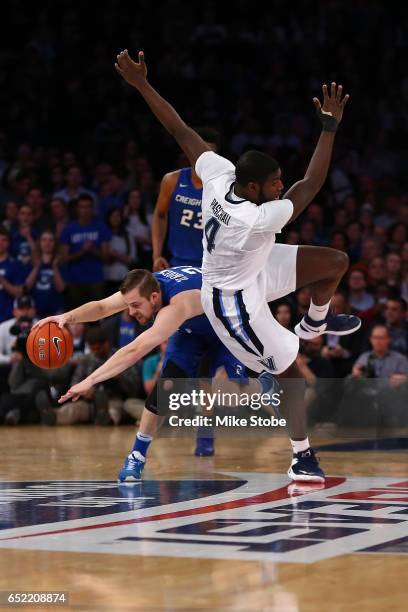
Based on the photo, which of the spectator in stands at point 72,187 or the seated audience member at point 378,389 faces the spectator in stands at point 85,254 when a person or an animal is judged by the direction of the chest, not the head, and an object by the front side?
the spectator in stands at point 72,187

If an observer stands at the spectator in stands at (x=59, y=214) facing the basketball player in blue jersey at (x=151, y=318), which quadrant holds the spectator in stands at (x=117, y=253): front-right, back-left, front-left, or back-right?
front-left

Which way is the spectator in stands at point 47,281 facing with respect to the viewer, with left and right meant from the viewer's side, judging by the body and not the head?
facing the viewer

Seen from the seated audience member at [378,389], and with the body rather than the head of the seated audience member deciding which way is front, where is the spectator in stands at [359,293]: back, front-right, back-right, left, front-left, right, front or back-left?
back

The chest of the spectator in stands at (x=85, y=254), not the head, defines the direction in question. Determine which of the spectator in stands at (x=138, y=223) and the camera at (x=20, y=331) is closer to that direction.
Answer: the camera

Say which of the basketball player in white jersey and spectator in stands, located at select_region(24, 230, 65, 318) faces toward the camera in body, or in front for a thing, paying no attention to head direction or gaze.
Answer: the spectator in stands

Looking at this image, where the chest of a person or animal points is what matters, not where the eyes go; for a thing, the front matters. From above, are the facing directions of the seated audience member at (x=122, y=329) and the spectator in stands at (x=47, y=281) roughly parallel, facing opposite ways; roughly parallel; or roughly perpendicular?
roughly parallel

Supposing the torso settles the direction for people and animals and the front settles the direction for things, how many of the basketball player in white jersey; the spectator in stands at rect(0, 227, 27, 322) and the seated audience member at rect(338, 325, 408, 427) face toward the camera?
2

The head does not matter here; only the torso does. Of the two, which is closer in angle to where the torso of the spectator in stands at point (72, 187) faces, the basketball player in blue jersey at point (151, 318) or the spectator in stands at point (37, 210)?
the basketball player in blue jersey

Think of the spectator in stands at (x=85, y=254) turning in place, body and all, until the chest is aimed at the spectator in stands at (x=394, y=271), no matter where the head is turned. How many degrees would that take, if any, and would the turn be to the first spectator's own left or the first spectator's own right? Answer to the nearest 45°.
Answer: approximately 90° to the first spectator's own left

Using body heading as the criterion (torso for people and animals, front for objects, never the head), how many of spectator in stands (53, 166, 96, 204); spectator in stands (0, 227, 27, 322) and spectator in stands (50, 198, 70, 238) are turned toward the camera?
3

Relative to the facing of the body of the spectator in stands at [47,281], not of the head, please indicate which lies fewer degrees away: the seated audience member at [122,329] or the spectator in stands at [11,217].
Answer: the seated audience member

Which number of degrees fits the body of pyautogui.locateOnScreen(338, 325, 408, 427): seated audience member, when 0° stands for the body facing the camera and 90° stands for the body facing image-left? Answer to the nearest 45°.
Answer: approximately 0°

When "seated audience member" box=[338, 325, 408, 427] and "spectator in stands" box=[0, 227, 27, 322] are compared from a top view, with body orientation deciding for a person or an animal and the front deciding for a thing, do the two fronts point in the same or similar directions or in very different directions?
same or similar directions

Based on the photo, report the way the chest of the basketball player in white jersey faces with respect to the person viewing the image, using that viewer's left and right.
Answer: facing away from the viewer and to the right of the viewer

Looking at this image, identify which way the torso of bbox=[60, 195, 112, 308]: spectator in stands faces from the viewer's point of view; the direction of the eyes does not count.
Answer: toward the camera

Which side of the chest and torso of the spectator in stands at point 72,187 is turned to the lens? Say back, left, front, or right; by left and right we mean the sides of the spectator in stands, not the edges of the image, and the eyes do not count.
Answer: front
